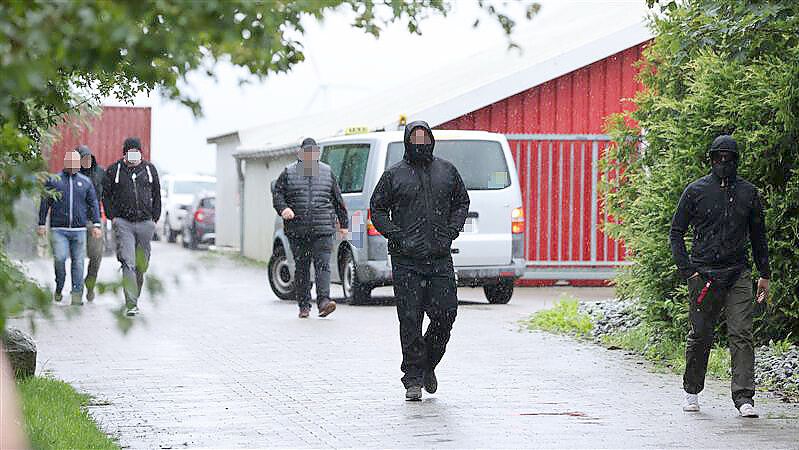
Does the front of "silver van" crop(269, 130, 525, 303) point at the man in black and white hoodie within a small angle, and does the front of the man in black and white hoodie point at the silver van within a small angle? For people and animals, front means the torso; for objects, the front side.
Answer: no

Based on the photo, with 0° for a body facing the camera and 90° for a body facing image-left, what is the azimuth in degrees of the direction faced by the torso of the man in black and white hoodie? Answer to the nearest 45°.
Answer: approximately 0°

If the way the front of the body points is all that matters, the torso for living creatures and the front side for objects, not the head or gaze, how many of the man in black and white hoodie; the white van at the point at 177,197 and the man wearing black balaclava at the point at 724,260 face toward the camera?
3

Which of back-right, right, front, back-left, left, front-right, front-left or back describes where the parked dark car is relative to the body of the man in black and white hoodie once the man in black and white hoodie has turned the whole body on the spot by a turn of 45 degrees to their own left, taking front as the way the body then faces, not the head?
back-left

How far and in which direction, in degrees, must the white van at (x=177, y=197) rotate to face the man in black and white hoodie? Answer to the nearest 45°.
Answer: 0° — it already faces them

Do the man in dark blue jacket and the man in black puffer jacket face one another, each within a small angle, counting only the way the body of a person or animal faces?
no

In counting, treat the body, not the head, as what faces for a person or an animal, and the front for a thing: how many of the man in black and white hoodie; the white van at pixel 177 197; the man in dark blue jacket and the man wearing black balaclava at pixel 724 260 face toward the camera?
4

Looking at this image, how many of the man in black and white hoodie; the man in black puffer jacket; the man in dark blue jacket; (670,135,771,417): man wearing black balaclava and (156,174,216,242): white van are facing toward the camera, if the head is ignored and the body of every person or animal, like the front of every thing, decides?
5

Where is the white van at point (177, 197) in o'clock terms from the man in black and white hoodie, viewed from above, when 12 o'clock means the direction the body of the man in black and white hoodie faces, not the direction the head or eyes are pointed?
The white van is roughly at 6 o'clock from the man in black and white hoodie.

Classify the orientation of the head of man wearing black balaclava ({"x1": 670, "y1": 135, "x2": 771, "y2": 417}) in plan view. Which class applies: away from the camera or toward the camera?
toward the camera

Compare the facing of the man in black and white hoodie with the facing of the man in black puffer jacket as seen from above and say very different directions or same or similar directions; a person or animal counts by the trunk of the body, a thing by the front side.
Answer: same or similar directions

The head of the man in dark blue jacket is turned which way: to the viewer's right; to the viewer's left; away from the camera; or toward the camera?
toward the camera

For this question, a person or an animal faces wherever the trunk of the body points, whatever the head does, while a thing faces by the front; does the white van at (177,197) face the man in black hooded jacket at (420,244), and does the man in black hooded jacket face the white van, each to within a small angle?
no

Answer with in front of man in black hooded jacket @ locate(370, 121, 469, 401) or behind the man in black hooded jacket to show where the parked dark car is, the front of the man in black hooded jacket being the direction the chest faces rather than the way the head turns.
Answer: behind

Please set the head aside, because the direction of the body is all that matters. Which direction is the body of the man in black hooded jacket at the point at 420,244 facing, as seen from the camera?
toward the camera

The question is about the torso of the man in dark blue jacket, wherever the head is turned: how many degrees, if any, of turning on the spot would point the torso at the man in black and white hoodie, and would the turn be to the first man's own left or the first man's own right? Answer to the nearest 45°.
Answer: approximately 45° to the first man's own left

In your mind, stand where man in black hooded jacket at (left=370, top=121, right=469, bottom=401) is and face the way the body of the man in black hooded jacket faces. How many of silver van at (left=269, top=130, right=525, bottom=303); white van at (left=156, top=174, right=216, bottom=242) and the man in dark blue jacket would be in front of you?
0

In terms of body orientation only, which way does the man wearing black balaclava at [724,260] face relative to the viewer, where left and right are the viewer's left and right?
facing the viewer

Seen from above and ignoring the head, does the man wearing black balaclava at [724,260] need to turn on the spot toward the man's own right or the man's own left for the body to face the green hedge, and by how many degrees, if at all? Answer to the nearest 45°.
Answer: approximately 180°
